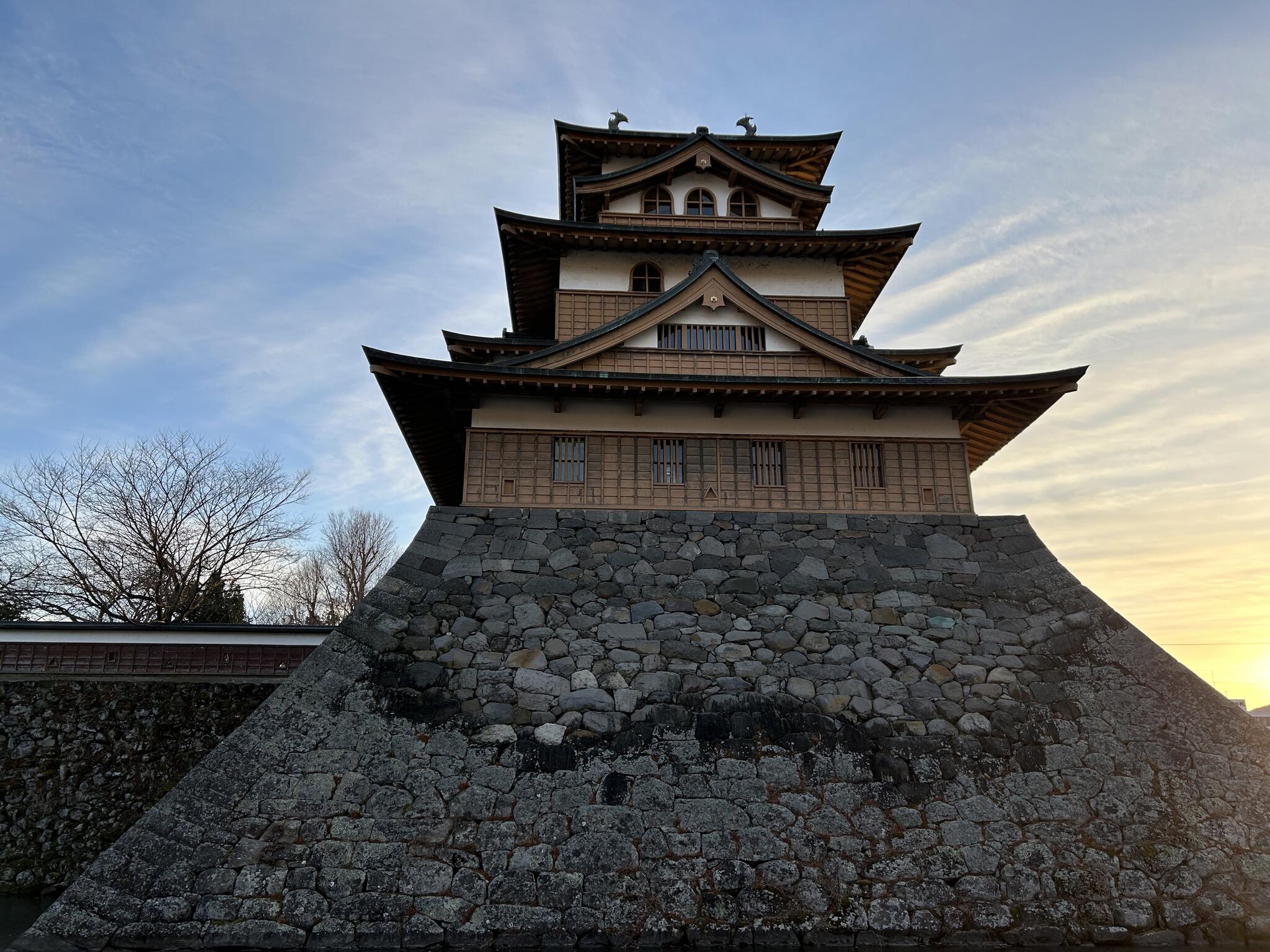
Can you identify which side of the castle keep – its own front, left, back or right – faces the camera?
front

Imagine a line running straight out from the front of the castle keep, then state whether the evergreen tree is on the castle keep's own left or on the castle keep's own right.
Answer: on the castle keep's own right
